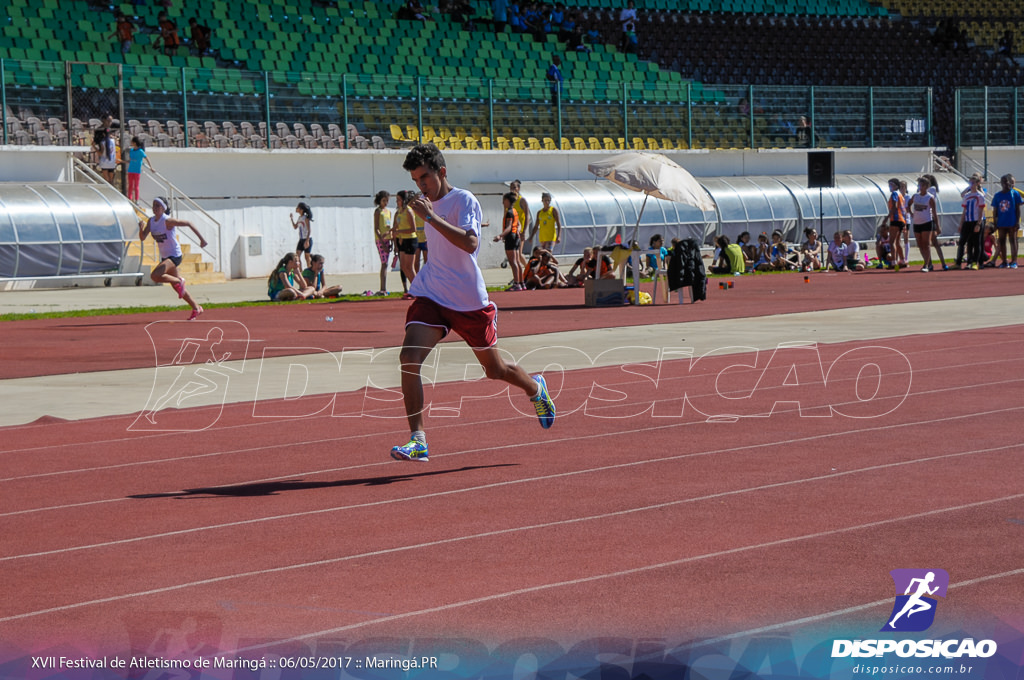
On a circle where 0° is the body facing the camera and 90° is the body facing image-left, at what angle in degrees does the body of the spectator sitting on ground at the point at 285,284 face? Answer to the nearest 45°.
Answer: approximately 315°

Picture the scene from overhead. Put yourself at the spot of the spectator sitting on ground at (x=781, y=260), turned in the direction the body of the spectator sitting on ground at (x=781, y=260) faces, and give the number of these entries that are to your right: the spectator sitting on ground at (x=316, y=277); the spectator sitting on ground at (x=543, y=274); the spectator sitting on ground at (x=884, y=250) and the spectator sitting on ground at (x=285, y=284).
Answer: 3

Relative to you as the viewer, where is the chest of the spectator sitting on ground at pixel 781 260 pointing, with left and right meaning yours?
facing the viewer and to the right of the viewer

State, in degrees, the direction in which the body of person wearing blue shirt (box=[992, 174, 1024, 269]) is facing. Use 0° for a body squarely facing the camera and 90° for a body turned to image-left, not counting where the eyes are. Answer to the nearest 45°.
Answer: approximately 0°

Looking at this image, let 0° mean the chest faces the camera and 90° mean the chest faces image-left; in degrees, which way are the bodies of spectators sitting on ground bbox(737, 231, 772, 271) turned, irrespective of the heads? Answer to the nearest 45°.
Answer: approximately 0°

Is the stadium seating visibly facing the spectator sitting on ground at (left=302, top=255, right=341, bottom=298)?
yes

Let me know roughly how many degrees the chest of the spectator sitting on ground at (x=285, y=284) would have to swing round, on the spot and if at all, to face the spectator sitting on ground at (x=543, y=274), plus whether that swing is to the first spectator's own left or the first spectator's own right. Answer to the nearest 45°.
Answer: approximately 45° to the first spectator's own left

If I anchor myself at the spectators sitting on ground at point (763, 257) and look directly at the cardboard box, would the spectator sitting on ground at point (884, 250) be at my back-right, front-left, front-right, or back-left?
back-left

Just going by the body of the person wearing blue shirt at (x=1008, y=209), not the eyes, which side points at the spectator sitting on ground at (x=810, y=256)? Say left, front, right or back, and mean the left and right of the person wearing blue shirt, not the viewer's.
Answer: right

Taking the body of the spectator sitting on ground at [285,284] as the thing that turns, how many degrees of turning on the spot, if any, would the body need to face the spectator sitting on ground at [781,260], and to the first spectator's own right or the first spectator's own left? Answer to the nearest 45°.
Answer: approximately 90° to the first spectator's own left

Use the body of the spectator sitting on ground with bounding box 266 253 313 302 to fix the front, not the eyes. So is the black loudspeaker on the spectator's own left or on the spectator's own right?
on the spectator's own left

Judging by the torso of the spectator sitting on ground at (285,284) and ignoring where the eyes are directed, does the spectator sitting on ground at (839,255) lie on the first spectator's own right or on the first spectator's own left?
on the first spectator's own left

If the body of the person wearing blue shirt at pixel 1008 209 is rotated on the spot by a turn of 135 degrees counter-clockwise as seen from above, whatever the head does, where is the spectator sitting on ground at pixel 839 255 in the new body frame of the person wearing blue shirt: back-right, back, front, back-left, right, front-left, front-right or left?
back-left

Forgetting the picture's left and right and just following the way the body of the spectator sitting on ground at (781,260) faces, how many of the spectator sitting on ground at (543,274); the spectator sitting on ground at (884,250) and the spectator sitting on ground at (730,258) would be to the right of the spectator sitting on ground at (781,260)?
2
